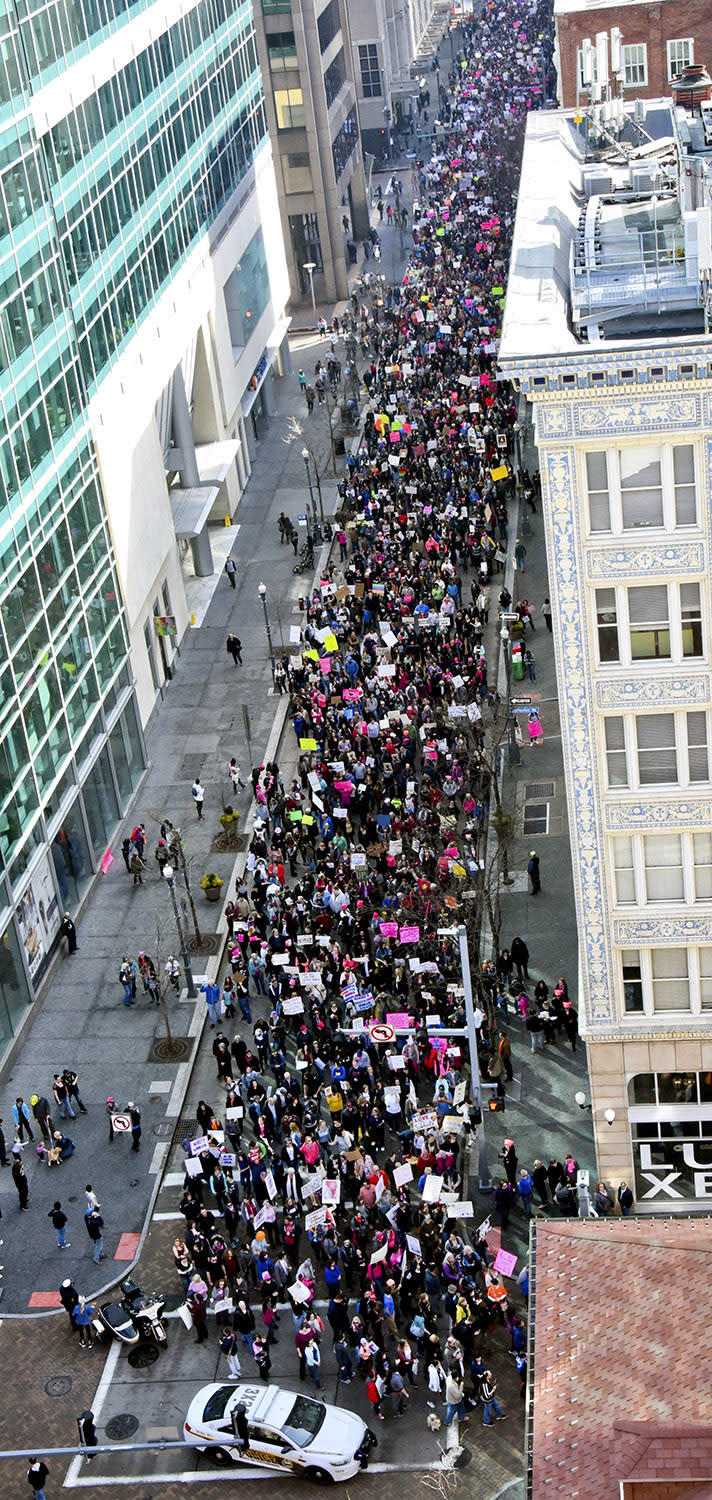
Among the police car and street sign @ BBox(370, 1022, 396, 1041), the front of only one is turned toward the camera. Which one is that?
the street sign

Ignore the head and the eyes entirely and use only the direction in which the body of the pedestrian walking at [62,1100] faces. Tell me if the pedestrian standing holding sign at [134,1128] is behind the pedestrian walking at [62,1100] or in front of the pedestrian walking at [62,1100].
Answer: in front

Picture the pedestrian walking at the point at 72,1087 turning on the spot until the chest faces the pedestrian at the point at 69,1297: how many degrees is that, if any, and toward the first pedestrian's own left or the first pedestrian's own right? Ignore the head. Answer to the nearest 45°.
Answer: approximately 45° to the first pedestrian's own left

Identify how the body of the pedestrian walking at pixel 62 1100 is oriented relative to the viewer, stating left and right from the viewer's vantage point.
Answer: facing the viewer and to the right of the viewer

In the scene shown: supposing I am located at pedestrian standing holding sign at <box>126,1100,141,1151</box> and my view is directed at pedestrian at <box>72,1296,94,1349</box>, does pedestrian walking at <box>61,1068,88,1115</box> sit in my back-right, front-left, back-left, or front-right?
back-right

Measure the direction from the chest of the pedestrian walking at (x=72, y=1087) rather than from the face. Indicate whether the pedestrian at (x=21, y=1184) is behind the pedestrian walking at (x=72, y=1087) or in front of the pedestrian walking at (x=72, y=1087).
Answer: in front

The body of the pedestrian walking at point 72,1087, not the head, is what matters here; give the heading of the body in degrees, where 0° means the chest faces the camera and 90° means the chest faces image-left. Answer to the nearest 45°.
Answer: approximately 45°

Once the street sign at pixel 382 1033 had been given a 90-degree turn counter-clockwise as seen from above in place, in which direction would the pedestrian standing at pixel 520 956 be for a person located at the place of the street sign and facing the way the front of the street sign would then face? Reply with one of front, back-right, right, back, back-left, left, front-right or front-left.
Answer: front-left

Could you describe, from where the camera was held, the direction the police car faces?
facing to the right of the viewer

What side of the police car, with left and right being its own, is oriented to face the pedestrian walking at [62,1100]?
left

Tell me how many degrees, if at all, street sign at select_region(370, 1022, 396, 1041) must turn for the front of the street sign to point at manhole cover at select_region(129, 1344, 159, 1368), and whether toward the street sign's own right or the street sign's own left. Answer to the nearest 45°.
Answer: approximately 45° to the street sign's own right

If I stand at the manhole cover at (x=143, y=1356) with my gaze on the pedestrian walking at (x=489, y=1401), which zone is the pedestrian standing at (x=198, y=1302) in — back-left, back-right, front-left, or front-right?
front-left

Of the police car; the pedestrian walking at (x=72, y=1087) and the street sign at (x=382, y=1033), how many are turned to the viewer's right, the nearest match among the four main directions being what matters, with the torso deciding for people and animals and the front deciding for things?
1

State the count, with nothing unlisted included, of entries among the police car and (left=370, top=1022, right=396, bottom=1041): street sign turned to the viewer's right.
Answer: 1

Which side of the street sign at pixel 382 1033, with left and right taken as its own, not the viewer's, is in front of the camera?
front
